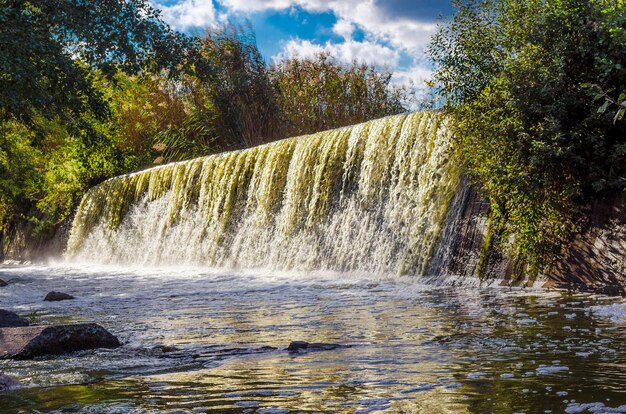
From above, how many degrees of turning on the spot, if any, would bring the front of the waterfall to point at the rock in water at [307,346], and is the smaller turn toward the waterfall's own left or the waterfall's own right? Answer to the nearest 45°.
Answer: approximately 45° to the waterfall's own left

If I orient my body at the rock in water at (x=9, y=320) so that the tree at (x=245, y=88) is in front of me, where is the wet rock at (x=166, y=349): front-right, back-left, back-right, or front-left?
back-right

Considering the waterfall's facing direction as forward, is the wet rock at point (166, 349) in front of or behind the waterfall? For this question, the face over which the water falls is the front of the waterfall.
in front

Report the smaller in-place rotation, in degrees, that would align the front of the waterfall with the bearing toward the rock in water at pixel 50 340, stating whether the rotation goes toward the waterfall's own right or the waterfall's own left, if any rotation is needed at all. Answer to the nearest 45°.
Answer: approximately 45° to the waterfall's own left

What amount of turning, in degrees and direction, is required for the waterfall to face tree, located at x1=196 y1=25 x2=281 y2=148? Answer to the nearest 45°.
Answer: approximately 135° to its right

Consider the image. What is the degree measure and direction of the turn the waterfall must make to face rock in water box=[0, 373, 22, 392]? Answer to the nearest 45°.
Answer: approximately 45° to its left

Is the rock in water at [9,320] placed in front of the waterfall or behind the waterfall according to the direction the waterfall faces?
in front

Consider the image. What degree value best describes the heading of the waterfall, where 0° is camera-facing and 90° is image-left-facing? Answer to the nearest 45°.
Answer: approximately 45°

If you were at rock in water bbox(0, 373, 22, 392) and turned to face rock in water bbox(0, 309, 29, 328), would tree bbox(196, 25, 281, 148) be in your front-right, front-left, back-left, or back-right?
front-right

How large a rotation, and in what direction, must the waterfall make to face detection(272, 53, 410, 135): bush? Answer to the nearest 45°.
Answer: approximately 135° to its right
